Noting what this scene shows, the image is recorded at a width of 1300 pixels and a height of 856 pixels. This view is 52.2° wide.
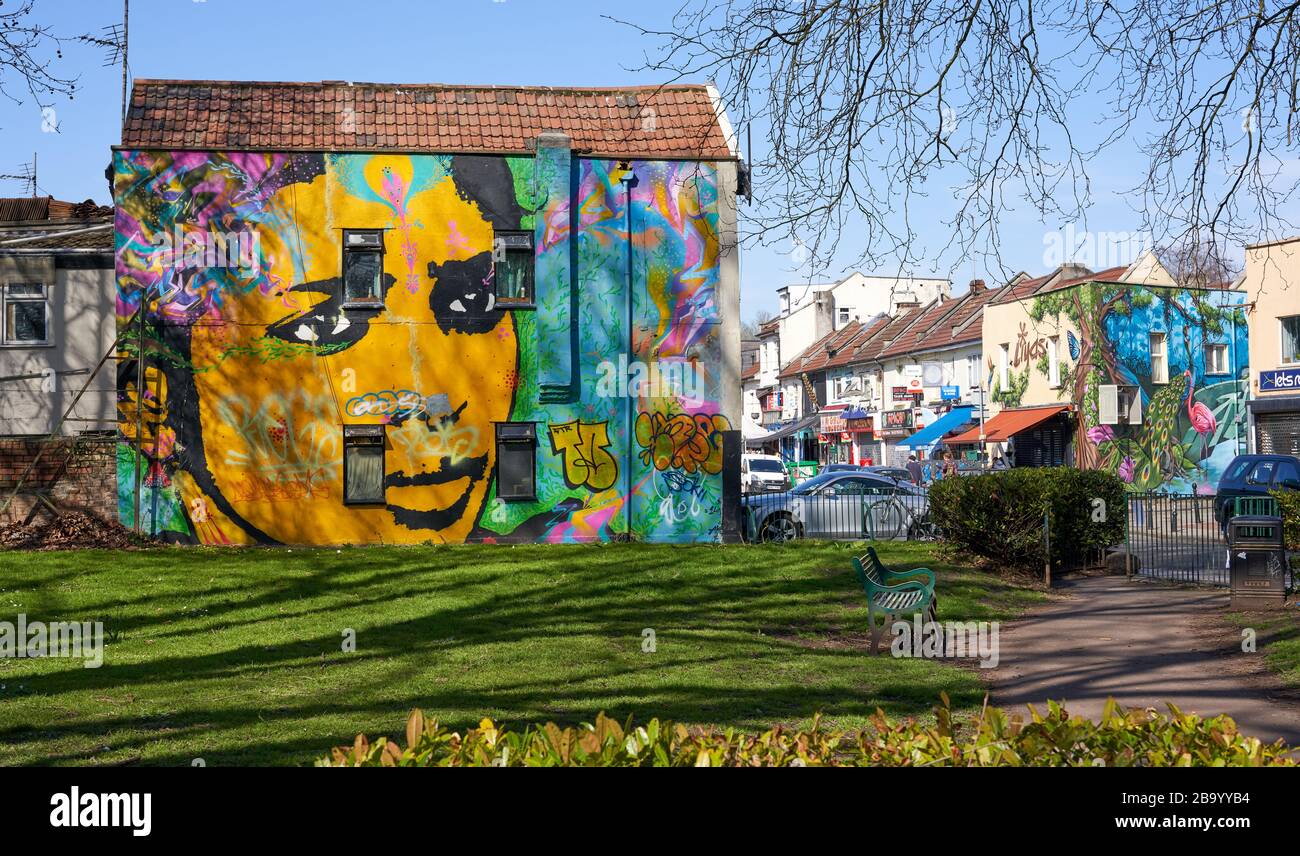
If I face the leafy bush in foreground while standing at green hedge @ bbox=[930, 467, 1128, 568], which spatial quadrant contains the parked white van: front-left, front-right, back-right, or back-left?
back-right

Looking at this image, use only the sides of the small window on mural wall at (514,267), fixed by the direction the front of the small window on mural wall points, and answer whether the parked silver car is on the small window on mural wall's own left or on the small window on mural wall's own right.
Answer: on the small window on mural wall's own left

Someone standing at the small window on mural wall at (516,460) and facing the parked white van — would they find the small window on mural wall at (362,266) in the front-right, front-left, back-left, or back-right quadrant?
back-left

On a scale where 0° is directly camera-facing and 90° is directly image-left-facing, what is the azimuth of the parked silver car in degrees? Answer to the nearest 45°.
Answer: approximately 90°

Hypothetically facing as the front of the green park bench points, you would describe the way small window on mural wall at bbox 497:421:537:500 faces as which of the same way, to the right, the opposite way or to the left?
to the right

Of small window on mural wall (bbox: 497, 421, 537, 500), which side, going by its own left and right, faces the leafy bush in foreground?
front

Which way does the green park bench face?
to the viewer's right

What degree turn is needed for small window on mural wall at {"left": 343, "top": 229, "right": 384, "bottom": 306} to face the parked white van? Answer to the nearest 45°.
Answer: approximately 135° to its left

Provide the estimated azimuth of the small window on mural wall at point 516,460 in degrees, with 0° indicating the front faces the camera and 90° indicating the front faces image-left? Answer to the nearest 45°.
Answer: approximately 0°

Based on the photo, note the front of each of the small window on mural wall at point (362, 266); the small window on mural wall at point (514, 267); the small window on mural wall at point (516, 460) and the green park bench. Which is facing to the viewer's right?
the green park bench
